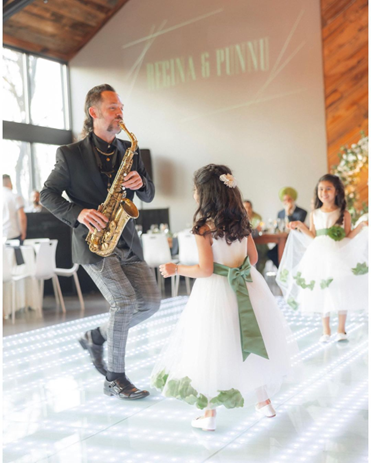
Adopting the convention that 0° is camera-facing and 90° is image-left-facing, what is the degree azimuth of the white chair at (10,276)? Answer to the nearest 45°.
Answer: approximately 225°

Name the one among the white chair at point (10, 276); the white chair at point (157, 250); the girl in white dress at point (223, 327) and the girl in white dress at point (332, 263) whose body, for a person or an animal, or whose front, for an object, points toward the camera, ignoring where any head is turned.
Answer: the girl in white dress at point (332, 263)

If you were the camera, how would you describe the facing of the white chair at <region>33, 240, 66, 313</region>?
facing away from the viewer and to the left of the viewer

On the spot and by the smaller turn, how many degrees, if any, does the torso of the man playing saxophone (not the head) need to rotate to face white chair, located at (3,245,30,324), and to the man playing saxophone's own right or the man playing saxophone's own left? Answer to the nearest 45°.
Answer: approximately 135° to the man playing saxophone's own left

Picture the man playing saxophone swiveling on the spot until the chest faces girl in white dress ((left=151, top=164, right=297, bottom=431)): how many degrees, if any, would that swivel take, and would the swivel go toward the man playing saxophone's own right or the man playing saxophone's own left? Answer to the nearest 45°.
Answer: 0° — they already face them

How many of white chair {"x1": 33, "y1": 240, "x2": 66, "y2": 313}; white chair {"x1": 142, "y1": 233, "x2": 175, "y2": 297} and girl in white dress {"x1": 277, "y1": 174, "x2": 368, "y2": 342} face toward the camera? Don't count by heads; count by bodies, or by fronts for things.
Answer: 1

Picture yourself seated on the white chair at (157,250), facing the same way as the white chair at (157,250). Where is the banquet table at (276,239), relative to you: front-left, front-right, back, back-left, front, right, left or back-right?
front-right

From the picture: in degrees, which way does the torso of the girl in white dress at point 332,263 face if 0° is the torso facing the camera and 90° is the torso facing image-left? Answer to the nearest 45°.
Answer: approximately 0°

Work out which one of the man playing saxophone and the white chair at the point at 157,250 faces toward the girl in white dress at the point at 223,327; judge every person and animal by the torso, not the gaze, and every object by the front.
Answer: the man playing saxophone

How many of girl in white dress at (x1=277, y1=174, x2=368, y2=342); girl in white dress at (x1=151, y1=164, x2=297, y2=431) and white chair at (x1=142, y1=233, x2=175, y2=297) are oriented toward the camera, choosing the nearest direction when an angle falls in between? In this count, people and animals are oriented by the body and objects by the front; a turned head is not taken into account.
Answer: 1

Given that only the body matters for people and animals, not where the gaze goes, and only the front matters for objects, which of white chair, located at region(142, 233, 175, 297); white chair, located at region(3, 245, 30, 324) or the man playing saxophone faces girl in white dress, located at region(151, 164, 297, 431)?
the man playing saxophone

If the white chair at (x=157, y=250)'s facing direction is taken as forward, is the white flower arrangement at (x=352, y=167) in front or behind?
in front

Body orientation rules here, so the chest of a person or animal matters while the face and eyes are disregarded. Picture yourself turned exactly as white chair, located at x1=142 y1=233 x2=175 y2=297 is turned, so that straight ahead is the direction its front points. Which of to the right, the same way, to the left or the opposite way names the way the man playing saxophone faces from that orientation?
to the right
